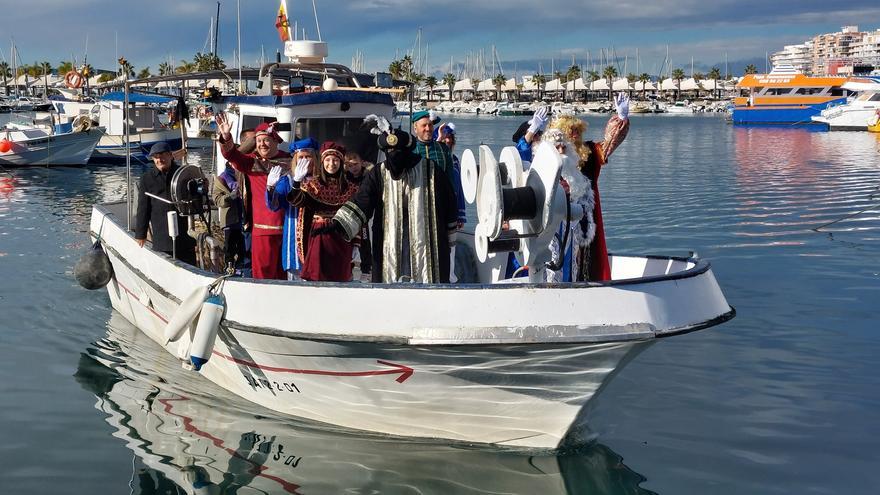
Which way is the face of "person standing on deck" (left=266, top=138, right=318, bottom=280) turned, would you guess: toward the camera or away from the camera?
toward the camera

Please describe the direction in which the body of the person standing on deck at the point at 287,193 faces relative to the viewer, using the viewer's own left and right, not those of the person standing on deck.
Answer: facing the viewer

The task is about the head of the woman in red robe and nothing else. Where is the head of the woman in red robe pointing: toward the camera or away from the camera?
toward the camera

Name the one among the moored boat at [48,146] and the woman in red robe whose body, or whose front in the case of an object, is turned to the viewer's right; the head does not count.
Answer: the moored boat

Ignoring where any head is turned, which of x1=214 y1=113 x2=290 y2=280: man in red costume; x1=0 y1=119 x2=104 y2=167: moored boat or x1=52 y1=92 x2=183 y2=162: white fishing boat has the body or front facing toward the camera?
the man in red costume

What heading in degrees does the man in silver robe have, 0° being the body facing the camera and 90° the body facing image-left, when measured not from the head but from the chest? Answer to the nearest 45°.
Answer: approximately 0°

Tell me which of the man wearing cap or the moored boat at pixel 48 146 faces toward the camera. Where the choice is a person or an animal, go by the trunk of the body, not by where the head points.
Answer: the man wearing cap

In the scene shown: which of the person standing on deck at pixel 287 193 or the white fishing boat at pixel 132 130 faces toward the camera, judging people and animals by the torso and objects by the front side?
the person standing on deck

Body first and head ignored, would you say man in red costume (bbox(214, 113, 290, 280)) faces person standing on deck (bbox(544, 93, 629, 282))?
no

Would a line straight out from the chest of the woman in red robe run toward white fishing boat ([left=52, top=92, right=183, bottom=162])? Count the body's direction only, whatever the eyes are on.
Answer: no

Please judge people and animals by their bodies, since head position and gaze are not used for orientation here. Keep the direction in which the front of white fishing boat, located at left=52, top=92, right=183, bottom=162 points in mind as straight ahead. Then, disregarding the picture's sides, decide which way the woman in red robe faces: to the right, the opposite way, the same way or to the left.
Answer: to the left
